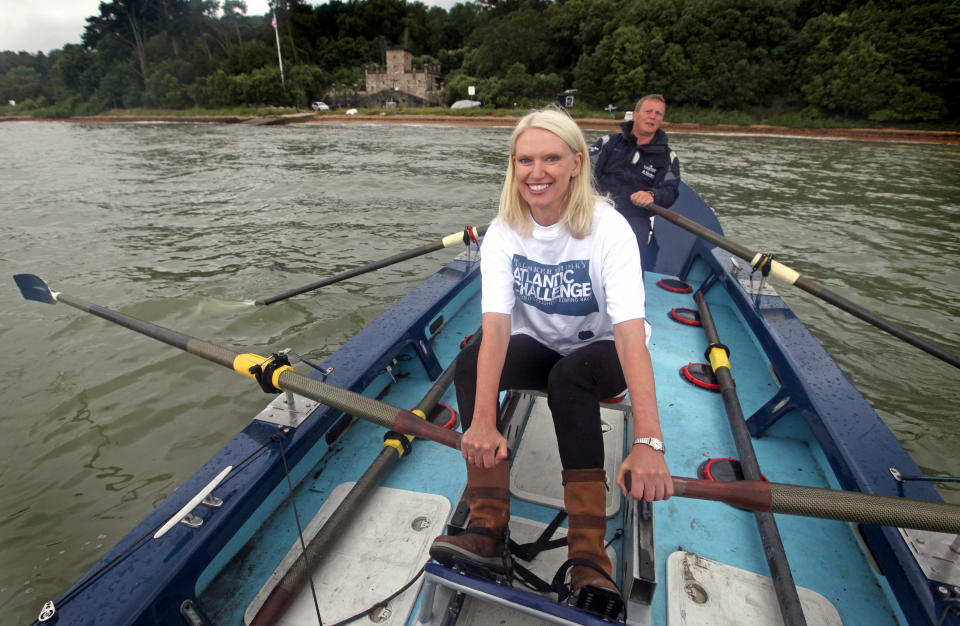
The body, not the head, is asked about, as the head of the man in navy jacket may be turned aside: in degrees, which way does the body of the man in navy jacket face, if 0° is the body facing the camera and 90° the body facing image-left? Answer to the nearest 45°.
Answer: approximately 0°

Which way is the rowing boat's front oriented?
away from the camera

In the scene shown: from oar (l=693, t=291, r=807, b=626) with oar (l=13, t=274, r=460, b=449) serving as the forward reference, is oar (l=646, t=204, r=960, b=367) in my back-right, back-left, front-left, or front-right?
back-right
